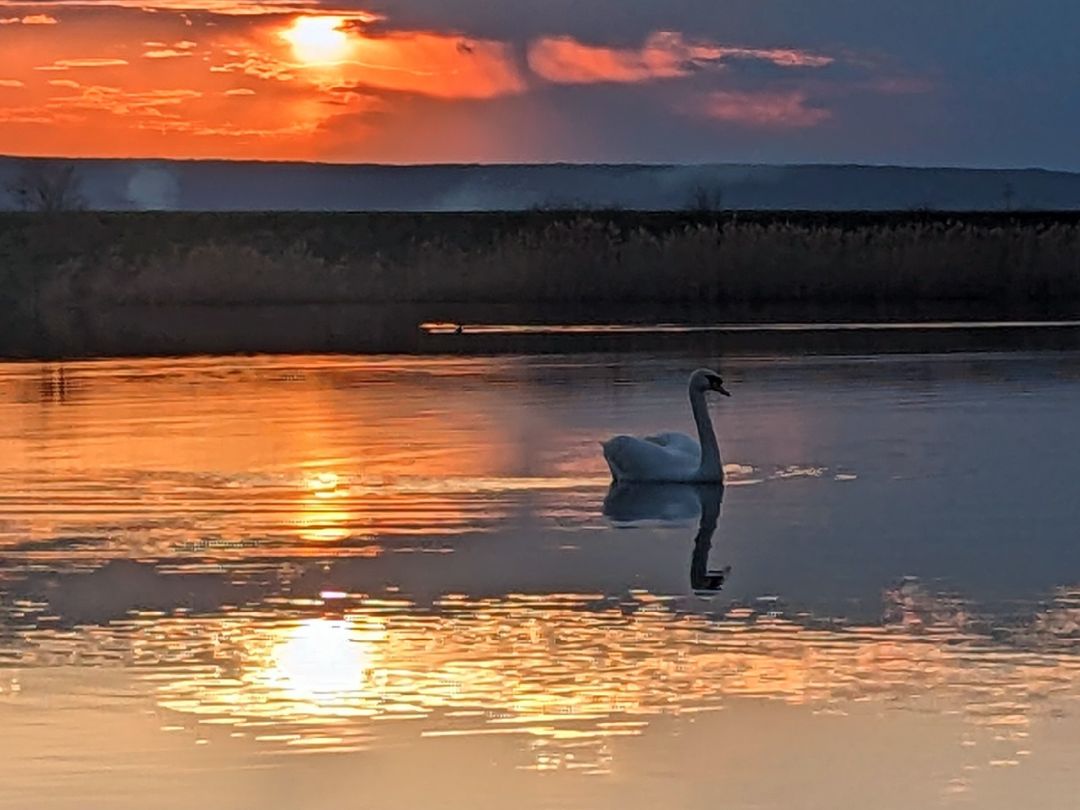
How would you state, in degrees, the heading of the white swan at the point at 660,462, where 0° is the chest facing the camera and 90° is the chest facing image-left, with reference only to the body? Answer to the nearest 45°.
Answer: approximately 270°
